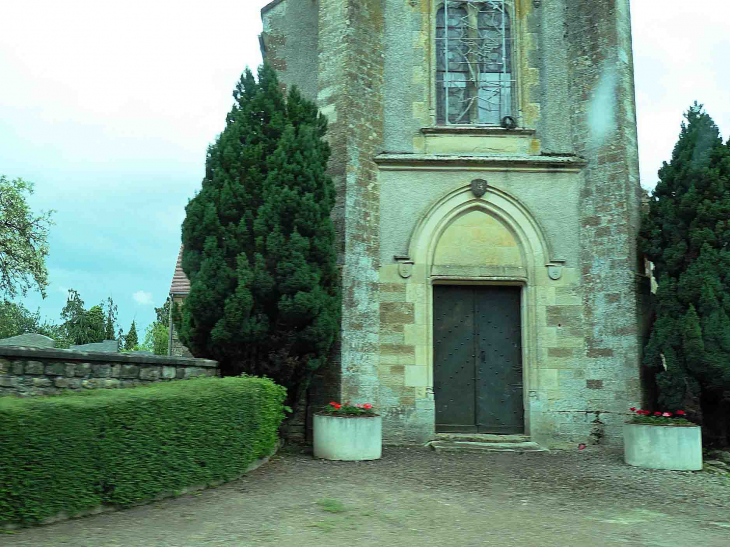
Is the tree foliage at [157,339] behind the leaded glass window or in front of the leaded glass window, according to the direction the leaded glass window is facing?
behind

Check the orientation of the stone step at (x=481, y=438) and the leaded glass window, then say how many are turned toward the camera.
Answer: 2

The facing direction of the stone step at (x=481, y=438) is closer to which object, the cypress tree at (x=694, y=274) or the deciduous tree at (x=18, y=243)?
the cypress tree

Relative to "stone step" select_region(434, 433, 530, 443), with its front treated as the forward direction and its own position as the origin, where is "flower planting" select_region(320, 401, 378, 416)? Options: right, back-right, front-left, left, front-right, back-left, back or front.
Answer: front-right

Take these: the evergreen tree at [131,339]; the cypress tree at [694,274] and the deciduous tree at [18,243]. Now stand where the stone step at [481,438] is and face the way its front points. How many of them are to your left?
1

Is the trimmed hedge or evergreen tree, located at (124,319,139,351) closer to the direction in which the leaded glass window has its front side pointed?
the trimmed hedge

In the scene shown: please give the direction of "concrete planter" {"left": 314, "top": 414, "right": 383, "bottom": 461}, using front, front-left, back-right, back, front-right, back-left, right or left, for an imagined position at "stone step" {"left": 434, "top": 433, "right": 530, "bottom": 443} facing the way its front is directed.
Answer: front-right

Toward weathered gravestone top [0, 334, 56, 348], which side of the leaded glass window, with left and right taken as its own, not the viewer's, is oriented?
right

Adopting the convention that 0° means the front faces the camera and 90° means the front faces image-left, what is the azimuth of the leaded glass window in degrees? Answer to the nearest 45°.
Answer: approximately 0°

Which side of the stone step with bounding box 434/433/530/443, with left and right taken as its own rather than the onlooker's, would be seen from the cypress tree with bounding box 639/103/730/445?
left
